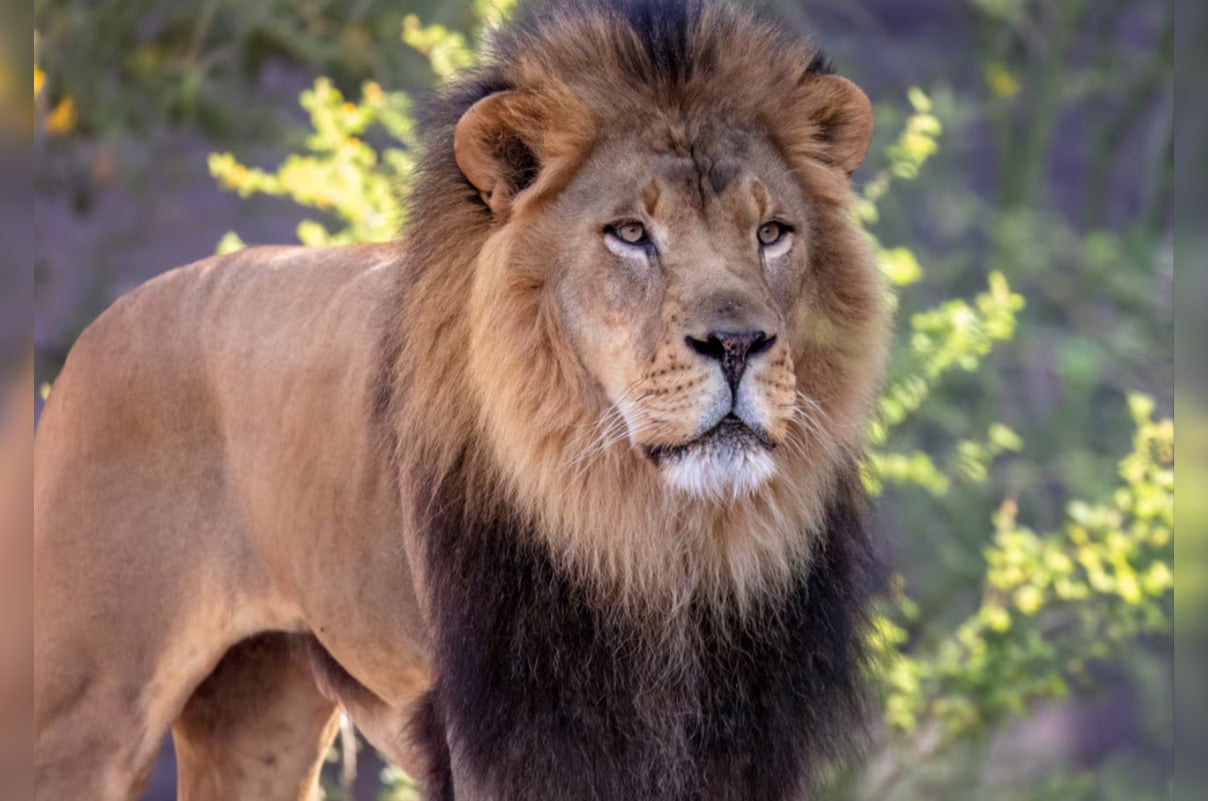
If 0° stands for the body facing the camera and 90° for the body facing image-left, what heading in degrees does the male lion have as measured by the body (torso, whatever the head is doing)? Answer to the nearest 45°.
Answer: approximately 315°
